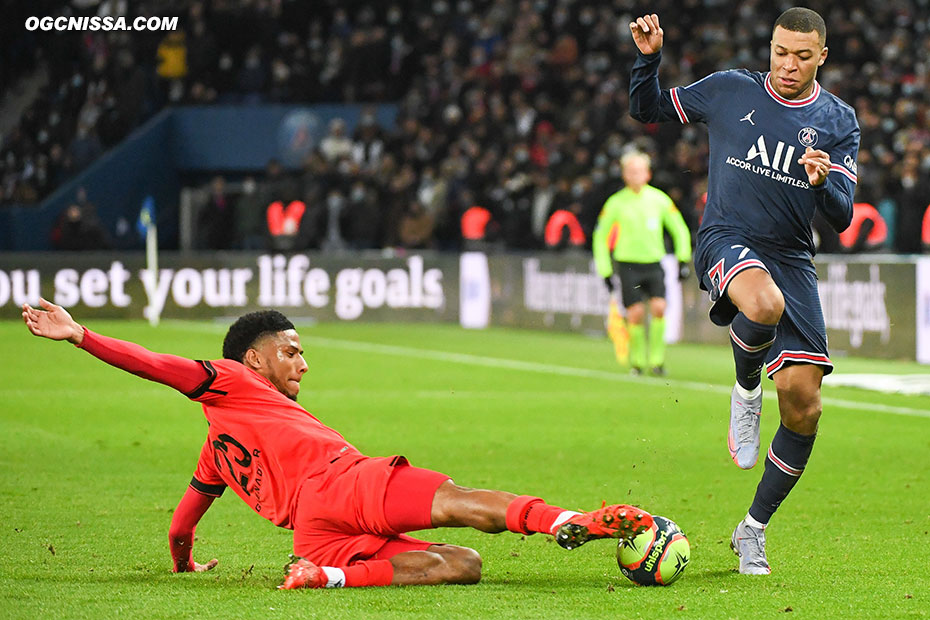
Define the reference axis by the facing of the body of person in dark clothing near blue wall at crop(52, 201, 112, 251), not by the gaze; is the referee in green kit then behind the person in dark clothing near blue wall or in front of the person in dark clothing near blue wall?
in front

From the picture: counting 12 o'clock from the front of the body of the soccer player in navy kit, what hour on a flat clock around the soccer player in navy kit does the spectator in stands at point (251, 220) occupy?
The spectator in stands is roughly at 5 o'clock from the soccer player in navy kit.

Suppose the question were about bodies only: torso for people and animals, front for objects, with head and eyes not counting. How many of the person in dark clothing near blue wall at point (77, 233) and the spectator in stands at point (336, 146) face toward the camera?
2

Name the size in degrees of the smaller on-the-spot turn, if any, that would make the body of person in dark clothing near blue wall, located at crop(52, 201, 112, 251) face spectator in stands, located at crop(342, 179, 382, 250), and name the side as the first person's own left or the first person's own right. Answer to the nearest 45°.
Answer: approximately 45° to the first person's own left

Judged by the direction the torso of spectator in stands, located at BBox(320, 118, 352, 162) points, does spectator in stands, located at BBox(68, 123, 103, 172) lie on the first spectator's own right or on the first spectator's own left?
on the first spectator's own right

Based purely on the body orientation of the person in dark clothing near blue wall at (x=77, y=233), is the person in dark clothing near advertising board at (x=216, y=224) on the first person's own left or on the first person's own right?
on the first person's own left

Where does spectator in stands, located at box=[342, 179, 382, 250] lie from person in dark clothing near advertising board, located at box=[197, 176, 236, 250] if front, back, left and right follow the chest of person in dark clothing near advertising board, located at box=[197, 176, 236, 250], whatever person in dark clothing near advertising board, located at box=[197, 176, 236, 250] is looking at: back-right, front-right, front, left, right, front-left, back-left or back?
front-left

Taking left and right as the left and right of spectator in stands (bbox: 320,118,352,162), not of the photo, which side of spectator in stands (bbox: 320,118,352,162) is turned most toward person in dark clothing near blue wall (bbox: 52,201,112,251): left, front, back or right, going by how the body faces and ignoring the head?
right
